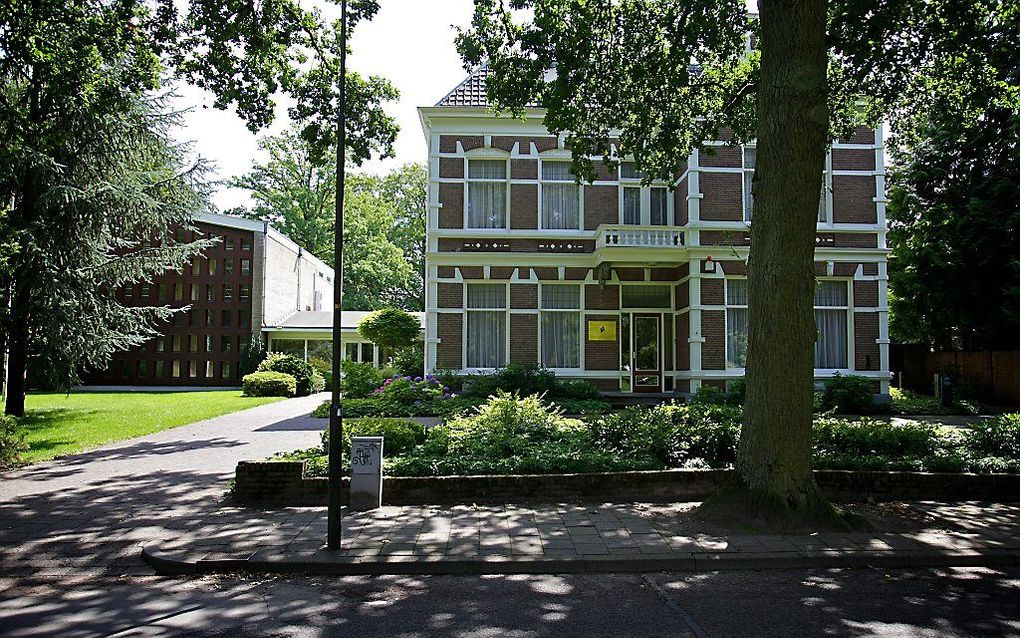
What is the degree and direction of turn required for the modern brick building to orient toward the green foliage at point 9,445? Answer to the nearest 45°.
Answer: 0° — it already faces it

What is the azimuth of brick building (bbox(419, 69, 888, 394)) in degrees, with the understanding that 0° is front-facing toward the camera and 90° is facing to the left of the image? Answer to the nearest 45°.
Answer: approximately 0°

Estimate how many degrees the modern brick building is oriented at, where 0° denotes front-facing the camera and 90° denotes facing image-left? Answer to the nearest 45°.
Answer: approximately 0°

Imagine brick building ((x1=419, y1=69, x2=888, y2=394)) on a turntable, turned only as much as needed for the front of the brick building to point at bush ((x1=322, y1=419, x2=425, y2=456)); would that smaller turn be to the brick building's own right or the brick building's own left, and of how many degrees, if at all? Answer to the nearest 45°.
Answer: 0° — it already faces it

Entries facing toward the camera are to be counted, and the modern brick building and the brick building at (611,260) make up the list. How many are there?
2

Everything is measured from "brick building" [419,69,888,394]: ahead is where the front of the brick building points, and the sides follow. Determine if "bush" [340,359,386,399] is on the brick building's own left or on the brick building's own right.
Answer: on the brick building's own right

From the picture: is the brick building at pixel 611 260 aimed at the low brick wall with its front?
yes

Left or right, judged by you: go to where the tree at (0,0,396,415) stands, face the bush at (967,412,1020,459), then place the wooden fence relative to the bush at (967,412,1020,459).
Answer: left

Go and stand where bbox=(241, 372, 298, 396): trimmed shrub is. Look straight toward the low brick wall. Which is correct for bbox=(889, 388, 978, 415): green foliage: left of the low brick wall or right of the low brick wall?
left

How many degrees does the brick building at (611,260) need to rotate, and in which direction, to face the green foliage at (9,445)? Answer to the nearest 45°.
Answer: approximately 45° to its right
